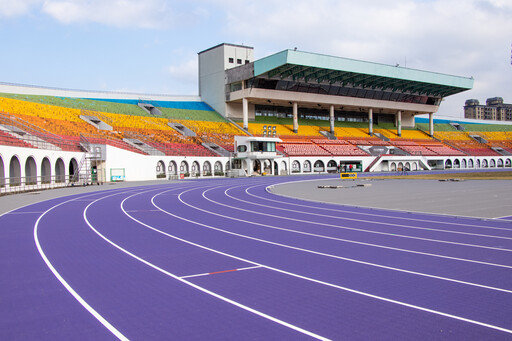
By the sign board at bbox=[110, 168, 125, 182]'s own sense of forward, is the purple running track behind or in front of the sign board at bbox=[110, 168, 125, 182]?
in front

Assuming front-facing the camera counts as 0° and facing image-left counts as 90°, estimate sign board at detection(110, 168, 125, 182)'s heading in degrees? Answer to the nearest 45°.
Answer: approximately 0°
